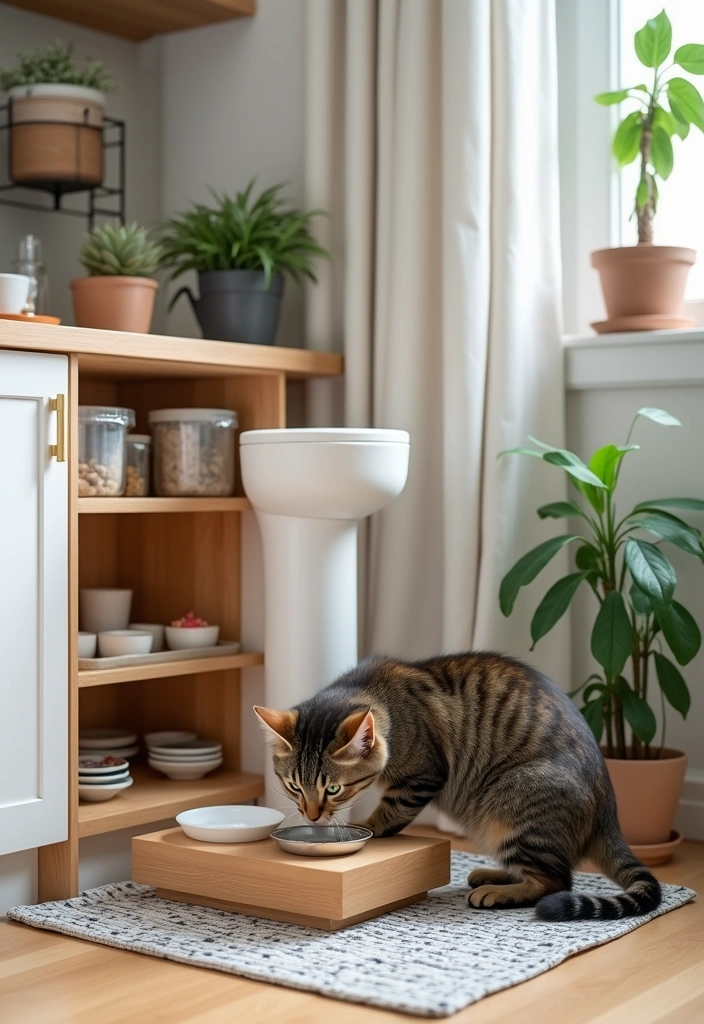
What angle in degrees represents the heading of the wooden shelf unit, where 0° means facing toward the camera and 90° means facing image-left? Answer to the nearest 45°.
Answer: approximately 315°

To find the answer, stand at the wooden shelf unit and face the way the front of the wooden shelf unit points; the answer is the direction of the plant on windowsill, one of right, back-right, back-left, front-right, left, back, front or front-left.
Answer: front-left

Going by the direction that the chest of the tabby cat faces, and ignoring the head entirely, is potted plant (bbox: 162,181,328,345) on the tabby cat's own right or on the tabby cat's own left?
on the tabby cat's own right

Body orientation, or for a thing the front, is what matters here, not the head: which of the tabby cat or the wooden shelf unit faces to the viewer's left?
the tabby cat

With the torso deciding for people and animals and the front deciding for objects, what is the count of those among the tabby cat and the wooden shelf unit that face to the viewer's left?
1

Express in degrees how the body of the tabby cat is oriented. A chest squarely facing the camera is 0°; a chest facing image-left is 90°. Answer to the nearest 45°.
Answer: approximately 90°
